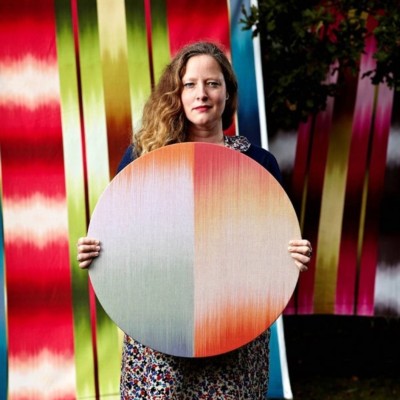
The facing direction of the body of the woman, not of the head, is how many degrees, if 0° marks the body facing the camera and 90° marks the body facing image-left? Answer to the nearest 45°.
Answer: approximately 0°
